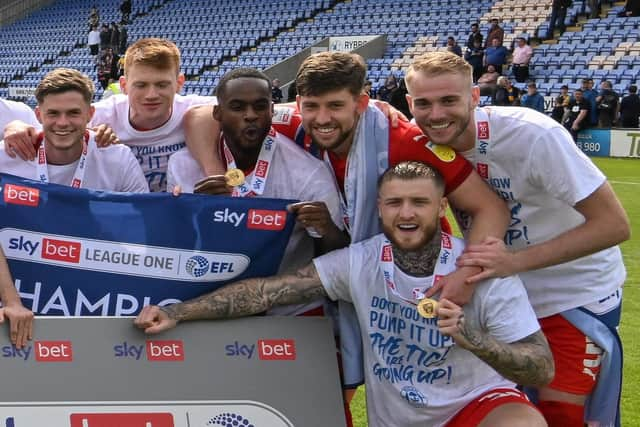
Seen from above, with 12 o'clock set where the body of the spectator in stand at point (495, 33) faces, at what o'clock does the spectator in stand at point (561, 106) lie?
the spectator in stand at point (561, 106) is roughly at 11 o'clock from the spectator in stand at point (495, 33).

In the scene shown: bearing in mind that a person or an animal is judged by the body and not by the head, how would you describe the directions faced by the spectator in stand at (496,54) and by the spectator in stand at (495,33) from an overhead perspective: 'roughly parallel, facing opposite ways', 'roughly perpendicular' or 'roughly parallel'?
roughly parallel

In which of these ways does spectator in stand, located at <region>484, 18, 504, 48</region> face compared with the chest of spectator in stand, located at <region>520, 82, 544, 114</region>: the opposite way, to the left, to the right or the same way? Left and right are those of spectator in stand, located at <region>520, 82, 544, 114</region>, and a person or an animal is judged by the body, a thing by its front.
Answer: the same way

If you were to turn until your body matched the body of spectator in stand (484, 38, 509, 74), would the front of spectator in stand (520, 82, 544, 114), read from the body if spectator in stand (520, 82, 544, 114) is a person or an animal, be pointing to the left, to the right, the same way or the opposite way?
the same way

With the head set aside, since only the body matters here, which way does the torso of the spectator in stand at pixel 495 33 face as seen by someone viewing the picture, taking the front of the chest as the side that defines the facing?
toward the camera

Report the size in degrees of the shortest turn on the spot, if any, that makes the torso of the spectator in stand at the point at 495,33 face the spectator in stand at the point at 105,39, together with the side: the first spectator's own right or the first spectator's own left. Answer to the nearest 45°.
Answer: approximately 90° to the first spectator's own right

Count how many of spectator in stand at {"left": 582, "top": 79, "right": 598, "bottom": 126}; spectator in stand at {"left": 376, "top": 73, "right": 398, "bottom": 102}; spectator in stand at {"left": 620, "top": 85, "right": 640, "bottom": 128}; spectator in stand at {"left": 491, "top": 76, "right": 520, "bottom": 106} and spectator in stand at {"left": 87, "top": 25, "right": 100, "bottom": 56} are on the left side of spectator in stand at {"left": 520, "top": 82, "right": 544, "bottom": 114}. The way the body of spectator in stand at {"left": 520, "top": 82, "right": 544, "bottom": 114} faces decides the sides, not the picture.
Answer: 2

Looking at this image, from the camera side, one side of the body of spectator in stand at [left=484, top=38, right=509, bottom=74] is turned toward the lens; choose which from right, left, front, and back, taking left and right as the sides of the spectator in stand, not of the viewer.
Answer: front

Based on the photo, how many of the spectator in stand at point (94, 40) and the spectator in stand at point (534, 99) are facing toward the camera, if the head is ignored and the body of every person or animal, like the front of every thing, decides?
2

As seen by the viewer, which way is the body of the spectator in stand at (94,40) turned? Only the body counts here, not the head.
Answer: toward the camera

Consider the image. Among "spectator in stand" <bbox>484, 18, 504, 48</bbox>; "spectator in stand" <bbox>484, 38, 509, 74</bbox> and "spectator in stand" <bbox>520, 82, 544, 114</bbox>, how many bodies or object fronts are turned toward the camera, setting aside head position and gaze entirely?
3
